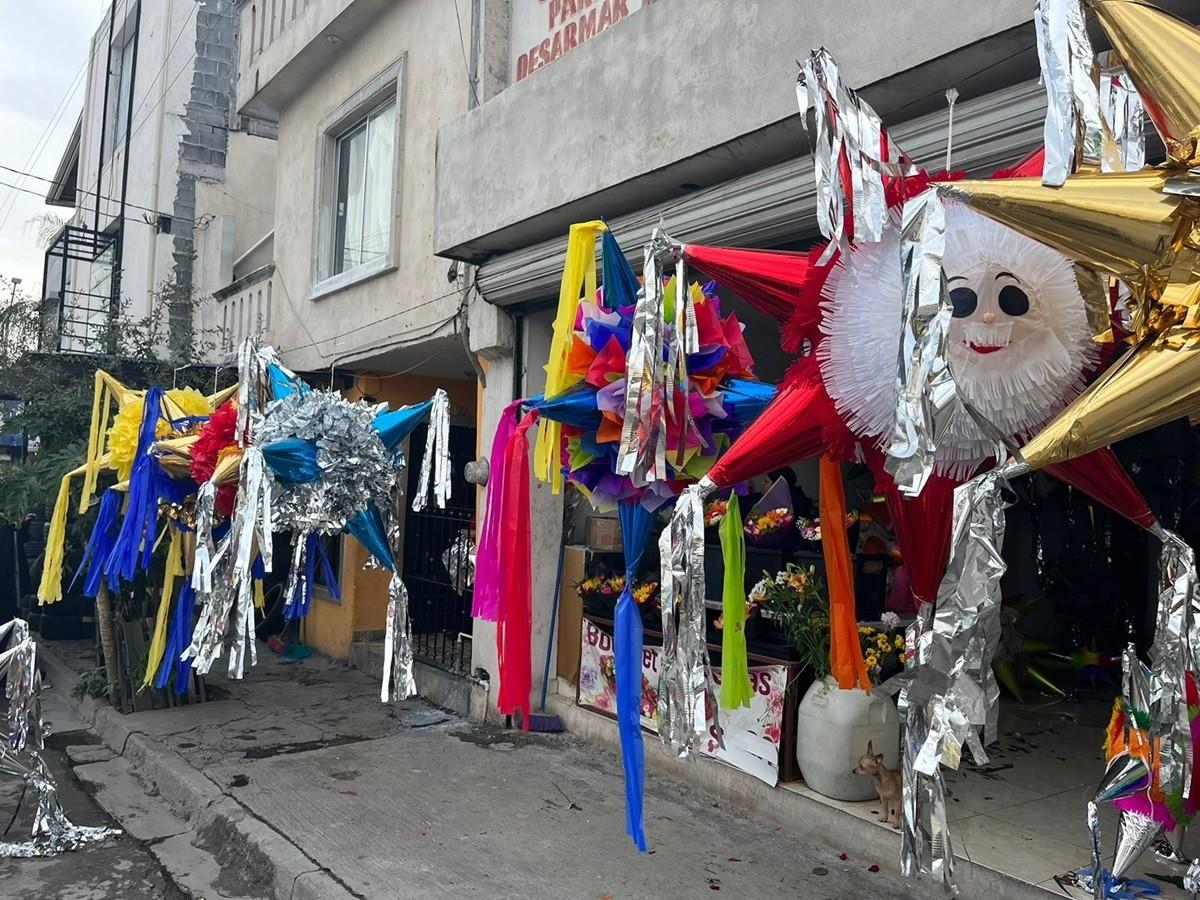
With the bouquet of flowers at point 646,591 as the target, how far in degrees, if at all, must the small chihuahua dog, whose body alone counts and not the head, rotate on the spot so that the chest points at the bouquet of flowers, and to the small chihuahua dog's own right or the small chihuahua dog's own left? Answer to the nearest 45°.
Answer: approximately 90° to the small chihuahua dog's own right

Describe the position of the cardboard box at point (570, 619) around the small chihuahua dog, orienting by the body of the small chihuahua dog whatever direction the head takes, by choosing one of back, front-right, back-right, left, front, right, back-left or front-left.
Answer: right

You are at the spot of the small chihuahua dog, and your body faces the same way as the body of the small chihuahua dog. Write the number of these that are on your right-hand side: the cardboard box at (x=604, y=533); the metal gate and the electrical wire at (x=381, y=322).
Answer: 3

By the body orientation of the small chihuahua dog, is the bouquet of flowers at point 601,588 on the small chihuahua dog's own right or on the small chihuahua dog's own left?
on the small chihuahua dog's own right

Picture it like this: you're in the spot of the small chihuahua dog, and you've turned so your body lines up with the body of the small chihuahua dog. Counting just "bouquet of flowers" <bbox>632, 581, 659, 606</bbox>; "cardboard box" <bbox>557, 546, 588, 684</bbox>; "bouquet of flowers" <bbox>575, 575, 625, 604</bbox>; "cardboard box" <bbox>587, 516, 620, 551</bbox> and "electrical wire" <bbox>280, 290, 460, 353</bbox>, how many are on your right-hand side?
5

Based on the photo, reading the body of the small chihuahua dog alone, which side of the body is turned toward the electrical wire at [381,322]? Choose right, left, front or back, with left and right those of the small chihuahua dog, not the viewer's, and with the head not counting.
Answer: right

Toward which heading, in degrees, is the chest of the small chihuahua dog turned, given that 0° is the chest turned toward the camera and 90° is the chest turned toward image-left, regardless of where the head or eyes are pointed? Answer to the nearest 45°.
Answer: approximately 45°

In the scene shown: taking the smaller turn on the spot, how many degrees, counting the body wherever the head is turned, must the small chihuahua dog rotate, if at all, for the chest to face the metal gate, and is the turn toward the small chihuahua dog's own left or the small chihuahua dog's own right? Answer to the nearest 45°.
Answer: approximately 90° to the small chihuahua dog's own right
